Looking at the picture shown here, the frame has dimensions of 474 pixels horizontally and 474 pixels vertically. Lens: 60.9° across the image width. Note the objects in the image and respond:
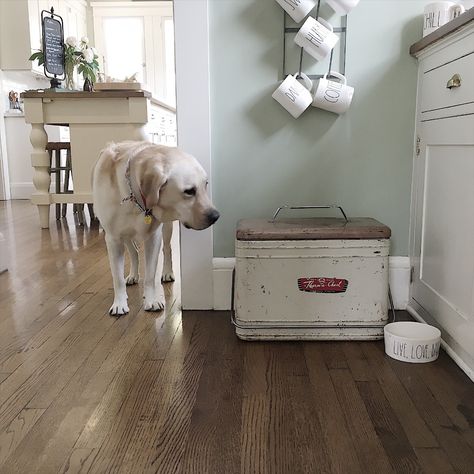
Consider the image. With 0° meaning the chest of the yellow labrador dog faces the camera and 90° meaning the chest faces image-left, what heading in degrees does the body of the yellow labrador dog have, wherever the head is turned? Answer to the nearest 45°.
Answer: approximately 0°

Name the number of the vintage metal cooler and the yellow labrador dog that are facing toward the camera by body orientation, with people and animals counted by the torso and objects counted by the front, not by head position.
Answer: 2

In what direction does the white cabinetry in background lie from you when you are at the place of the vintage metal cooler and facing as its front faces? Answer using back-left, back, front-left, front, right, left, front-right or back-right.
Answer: back-right

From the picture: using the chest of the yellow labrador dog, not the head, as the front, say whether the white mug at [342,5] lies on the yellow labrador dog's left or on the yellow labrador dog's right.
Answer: on the yellow labrador dog's left

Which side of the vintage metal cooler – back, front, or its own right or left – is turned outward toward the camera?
front

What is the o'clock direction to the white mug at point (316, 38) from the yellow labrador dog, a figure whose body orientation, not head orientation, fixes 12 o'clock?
The white mug is roughly at 9 o'clock from the yellow labrador dog.

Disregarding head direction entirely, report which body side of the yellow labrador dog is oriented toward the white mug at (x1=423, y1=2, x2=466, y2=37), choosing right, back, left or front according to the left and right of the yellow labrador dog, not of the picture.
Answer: left

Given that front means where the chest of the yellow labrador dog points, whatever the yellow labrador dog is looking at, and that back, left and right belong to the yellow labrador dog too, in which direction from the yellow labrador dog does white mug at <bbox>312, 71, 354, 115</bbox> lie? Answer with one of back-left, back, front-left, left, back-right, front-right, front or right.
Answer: left

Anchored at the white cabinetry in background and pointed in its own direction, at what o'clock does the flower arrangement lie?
The flower arrangement is roughly at 1 o'clock from the white cabinetry in background.

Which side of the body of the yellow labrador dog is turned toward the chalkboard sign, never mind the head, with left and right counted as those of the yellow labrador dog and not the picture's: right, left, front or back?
back
